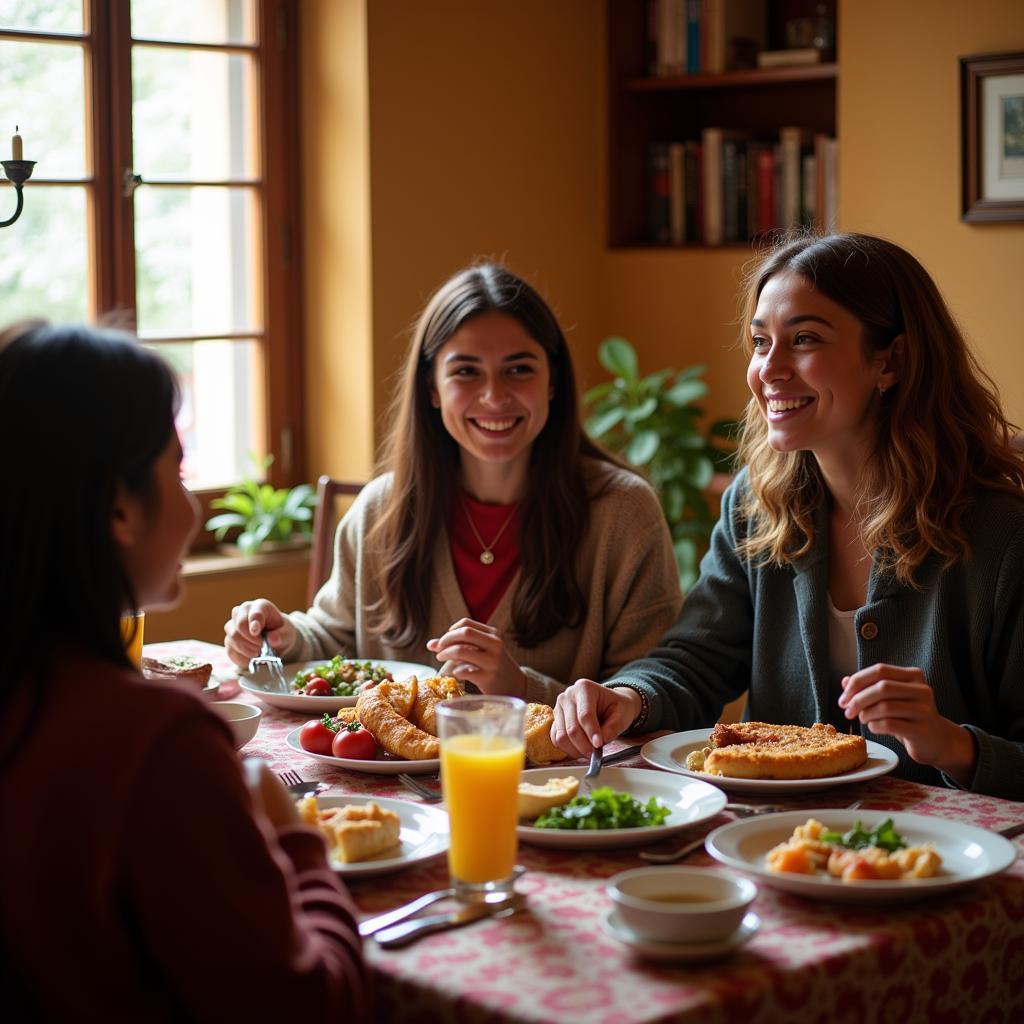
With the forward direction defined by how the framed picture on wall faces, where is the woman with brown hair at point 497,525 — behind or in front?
in front

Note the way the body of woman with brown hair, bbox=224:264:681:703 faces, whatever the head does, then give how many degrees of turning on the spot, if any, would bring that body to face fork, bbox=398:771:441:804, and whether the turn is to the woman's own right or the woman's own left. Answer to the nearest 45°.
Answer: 0° — they already face it

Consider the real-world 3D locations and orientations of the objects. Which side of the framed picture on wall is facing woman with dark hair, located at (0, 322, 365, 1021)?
front

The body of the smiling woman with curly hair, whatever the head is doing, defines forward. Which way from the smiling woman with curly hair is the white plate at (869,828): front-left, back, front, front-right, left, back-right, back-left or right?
front-left

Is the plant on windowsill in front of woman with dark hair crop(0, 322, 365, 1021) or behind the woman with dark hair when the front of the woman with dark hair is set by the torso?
in front

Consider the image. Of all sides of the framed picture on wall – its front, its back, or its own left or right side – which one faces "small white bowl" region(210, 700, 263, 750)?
front

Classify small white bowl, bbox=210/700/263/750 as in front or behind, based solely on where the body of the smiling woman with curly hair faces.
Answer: in front

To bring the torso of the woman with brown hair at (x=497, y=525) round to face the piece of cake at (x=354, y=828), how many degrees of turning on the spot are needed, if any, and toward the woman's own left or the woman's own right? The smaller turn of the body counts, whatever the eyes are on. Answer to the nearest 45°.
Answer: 0° — they already face it

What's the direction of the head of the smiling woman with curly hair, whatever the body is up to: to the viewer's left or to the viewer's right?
to the viewer's left

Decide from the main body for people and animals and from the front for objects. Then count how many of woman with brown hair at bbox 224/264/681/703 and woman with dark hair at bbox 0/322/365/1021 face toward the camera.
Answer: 1

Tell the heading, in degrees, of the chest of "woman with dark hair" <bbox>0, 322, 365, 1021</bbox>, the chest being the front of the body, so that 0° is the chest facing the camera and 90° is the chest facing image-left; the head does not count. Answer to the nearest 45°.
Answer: approximately 225°
